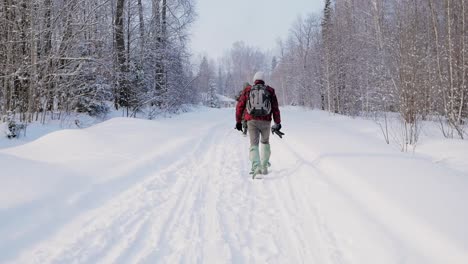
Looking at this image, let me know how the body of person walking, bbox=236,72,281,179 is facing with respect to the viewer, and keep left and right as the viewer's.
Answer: facing away from the viewer
